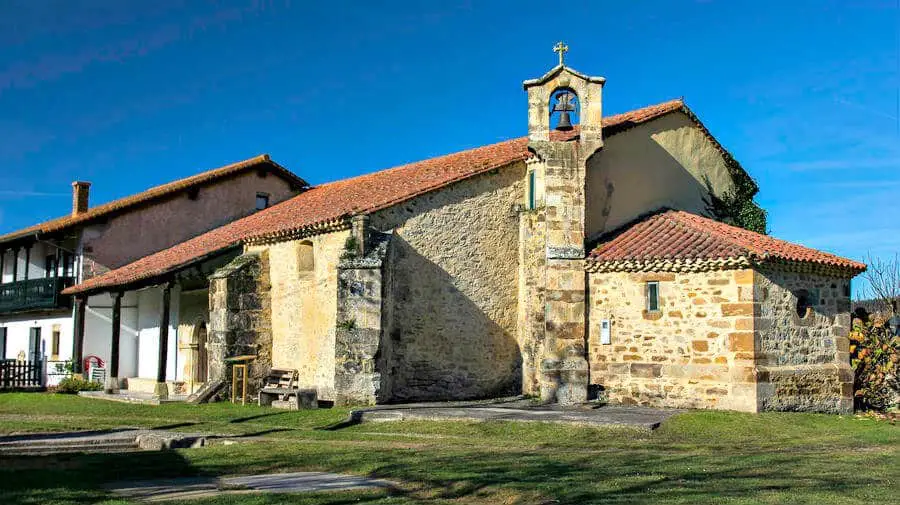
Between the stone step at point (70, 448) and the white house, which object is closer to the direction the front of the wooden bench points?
the stone step

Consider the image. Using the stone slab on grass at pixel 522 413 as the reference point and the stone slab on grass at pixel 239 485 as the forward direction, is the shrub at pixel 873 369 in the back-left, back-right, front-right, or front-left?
back-left

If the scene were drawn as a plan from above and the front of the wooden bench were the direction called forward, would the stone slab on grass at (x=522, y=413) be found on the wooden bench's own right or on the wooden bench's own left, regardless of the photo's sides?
on the wooden bench's own left

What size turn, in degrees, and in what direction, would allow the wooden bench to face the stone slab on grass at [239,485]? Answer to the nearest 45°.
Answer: approximately 45° to its left

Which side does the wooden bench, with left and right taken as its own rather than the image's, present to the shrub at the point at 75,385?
right

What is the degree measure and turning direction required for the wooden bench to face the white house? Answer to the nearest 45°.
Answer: approximately 90° to its right

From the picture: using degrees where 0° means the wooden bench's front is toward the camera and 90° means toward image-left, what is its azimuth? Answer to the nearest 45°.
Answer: approximately 45°
